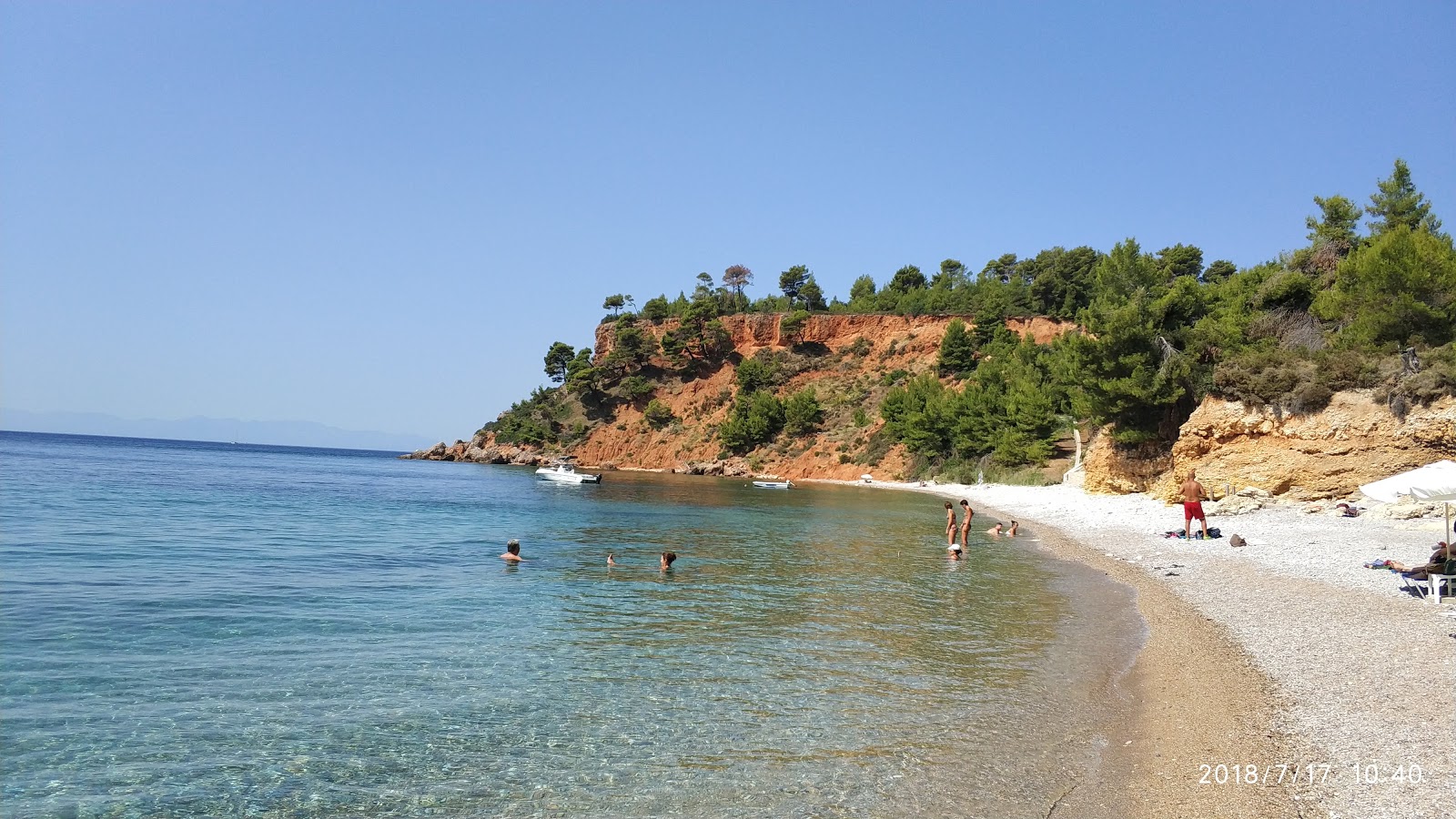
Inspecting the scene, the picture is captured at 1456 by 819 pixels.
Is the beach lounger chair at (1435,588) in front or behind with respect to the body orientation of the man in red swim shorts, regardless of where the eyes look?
behind

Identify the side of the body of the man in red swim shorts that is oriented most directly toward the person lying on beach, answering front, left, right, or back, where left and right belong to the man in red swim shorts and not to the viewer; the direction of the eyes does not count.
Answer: back

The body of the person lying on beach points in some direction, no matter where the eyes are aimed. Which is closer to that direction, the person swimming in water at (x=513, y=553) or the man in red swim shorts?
the person swimming in water

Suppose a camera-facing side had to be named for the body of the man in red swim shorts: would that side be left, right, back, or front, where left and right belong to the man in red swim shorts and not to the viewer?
back

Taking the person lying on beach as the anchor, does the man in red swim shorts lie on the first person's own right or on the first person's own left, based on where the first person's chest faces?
on the first person's own right

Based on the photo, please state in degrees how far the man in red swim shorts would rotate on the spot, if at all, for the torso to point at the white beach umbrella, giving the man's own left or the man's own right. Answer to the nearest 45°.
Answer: approximately 180°

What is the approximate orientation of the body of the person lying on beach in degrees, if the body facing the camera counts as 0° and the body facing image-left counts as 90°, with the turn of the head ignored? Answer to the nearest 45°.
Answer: approximately 90°

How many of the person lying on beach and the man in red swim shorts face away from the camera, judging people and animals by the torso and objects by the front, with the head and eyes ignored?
1

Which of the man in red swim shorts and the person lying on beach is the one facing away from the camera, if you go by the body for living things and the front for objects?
the man in red swim shorts
